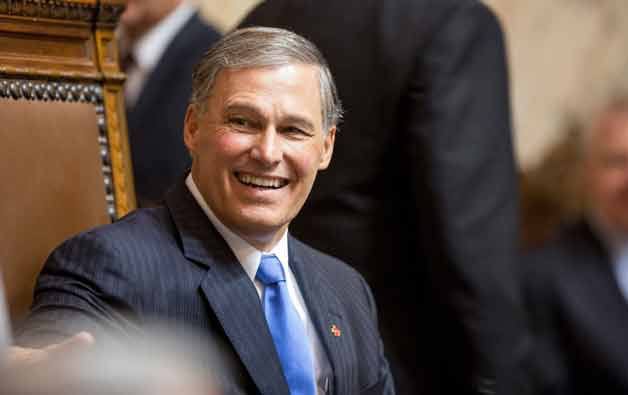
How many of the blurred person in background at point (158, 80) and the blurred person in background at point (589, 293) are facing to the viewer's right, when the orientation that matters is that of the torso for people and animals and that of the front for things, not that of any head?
0

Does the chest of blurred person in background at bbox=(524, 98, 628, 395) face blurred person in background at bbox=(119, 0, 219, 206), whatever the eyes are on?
no

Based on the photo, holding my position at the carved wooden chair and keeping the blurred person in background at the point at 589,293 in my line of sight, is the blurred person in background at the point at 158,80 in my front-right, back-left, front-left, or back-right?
front-left

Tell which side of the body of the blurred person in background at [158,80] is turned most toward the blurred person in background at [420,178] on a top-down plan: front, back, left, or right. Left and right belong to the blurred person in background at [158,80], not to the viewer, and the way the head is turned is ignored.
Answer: left

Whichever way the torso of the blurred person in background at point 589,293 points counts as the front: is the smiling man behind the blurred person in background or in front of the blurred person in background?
in front

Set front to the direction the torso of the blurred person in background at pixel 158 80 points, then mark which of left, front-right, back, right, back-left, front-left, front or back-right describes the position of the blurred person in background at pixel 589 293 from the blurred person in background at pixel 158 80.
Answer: back-left

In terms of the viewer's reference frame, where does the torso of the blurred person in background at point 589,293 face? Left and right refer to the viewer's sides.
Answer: facing the viewer

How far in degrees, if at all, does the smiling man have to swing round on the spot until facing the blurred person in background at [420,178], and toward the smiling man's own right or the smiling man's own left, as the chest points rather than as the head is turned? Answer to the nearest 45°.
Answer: approximately 90° to the smiling man's own left

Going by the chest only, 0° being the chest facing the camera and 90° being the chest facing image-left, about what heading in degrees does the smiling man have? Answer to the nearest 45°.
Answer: approximately 315°

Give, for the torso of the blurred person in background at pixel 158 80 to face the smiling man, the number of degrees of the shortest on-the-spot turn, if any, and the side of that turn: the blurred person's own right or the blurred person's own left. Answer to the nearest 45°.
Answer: approximately 45° to the blurred person's own left
